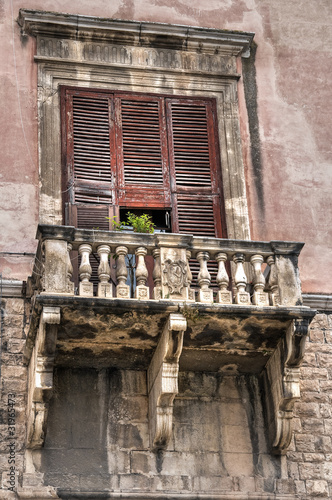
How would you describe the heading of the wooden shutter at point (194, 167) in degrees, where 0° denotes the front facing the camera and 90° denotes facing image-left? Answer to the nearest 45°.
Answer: approximately 0°

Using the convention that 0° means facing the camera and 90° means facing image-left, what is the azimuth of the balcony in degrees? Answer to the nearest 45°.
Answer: approximately 0°
